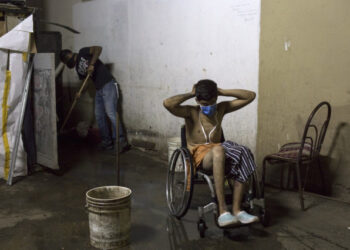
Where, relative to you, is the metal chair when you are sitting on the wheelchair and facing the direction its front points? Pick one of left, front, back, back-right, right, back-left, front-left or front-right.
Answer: left

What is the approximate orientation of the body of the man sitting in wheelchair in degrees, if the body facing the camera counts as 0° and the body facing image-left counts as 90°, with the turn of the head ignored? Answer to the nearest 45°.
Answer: approximately 315°

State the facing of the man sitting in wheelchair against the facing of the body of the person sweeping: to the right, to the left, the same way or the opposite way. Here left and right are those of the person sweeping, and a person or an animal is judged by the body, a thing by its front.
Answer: to the left

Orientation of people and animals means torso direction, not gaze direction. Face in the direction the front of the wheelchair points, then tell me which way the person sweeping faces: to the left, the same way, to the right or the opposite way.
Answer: to the right

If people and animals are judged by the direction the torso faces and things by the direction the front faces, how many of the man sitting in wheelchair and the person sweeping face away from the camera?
0

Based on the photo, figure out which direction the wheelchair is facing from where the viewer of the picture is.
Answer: facing the viewer and to the right of the viewer

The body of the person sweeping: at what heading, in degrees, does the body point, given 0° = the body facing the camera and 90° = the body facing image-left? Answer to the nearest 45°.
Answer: approximately 45°

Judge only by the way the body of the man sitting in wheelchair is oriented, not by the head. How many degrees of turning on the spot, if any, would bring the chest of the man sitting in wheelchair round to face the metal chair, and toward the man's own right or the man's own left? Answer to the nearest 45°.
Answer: approximately 90° to the man's own left

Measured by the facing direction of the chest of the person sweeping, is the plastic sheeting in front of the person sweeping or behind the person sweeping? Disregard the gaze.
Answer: in front

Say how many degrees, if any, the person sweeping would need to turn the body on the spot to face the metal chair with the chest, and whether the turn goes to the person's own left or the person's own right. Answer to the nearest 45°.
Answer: approximately 90° to the person's own left

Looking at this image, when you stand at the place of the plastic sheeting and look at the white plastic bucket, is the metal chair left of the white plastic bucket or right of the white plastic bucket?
left

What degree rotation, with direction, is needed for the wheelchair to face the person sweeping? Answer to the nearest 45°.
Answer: approximately 180°

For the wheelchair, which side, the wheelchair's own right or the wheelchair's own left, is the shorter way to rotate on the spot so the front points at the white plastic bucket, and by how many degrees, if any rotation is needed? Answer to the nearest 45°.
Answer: approximately 90° to the wheelchair's own right
